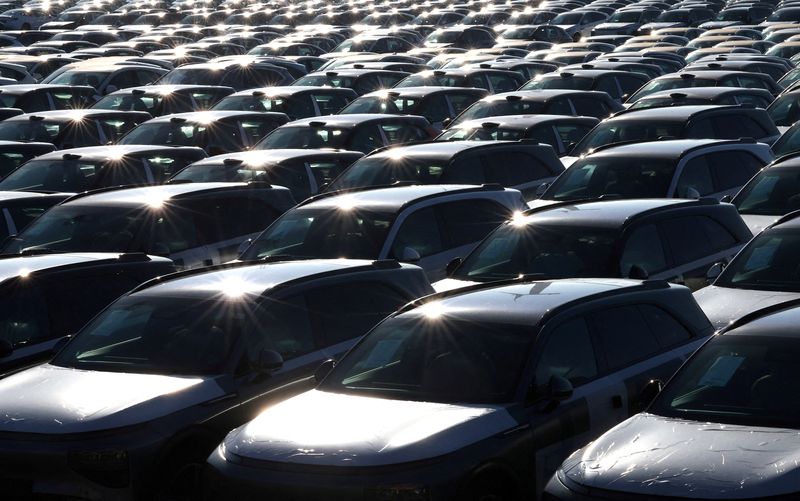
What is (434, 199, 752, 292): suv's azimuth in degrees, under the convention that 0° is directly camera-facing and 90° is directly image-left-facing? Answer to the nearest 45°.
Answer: approximately 45°

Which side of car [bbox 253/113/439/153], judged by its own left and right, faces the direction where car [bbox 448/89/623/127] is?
back

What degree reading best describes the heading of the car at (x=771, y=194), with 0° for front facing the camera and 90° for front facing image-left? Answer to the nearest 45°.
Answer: approximately 45°

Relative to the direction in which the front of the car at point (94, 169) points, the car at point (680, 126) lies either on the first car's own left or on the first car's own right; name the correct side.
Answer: on the first car's own left

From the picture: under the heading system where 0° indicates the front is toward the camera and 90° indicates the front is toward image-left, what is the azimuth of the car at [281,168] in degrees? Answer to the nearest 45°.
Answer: approximately 45°

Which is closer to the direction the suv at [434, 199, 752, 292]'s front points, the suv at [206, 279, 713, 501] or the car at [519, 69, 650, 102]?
the suv

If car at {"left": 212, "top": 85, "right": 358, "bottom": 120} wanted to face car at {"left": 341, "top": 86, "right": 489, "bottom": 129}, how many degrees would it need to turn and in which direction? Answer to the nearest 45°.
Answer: approximately 135° to its left
